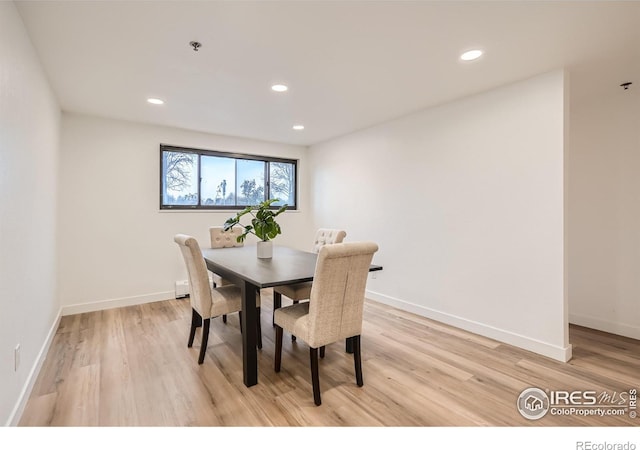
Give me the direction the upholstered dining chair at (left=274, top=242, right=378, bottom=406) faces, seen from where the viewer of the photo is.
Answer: facing away from the viewer and to the left of the viewer

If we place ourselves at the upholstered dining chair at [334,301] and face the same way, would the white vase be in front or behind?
in front

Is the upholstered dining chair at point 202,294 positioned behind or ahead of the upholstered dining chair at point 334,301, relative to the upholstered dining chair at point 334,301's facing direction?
ahead

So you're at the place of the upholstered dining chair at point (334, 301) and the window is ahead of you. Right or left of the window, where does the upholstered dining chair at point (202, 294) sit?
left

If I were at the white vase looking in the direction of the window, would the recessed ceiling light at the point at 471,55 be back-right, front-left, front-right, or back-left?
back-right

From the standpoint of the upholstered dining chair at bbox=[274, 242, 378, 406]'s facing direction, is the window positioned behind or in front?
in front
